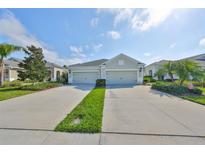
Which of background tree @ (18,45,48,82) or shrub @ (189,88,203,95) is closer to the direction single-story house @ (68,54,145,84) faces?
the shrub

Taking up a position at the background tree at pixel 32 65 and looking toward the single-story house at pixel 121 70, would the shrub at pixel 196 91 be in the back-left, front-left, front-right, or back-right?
front-right

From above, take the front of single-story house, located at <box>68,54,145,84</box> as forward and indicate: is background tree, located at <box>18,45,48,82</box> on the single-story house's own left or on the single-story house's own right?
on the single-story house's own right

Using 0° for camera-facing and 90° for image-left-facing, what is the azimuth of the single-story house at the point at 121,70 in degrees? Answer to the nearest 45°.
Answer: approximately 0°

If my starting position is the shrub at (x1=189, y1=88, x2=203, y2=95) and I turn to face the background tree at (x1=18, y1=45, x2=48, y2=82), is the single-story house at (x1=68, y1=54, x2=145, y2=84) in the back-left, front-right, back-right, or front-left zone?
front-right

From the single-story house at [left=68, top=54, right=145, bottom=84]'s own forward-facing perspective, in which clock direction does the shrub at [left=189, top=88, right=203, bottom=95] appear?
The shrub is roughly at 11 o'clock from the single-story house.
